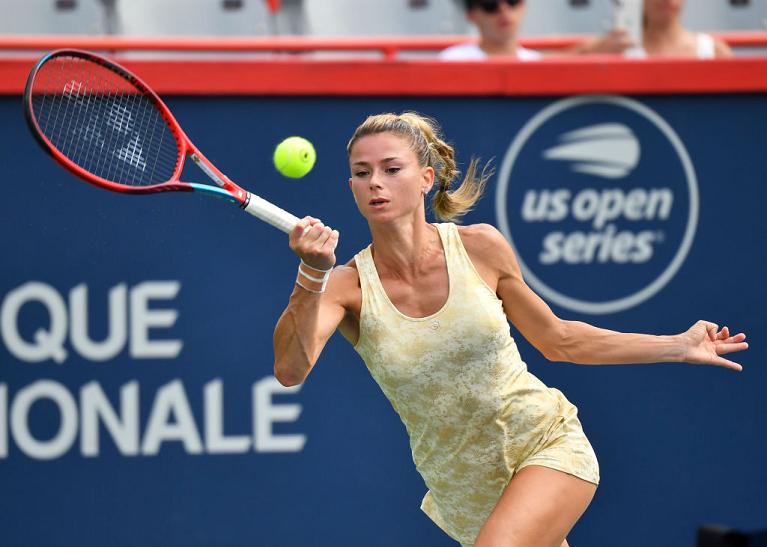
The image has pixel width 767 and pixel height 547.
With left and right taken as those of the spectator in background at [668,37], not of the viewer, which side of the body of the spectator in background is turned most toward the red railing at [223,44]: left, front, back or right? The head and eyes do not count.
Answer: right

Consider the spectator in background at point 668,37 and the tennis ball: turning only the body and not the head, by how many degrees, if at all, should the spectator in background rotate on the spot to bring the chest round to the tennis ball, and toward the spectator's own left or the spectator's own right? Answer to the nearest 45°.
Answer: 0° — they already face it

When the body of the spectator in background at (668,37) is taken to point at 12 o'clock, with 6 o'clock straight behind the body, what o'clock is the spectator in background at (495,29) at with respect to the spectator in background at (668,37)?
the spectator in background at (495,29) is roughly at 2 o'clock from the spectator in background at (668,37).

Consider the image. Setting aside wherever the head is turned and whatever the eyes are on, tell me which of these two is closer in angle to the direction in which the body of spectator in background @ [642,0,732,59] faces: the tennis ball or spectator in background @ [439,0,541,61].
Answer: the tennis ball

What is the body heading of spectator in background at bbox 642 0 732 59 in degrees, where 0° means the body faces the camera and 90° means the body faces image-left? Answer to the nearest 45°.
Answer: approximately 0°

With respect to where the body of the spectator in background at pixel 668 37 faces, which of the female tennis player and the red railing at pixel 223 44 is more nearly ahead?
the female tennis player

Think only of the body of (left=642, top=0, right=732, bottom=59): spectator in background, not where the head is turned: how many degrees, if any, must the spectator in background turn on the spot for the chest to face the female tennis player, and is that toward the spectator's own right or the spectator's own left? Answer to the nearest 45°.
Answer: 0° — they already face them

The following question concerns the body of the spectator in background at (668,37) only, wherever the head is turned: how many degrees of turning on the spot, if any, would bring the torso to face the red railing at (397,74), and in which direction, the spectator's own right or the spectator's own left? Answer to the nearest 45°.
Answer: approximately 45° to the spectator's own right

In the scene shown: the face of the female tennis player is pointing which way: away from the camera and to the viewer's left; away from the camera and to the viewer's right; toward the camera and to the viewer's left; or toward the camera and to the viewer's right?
toward the camera and to the viewer's left
